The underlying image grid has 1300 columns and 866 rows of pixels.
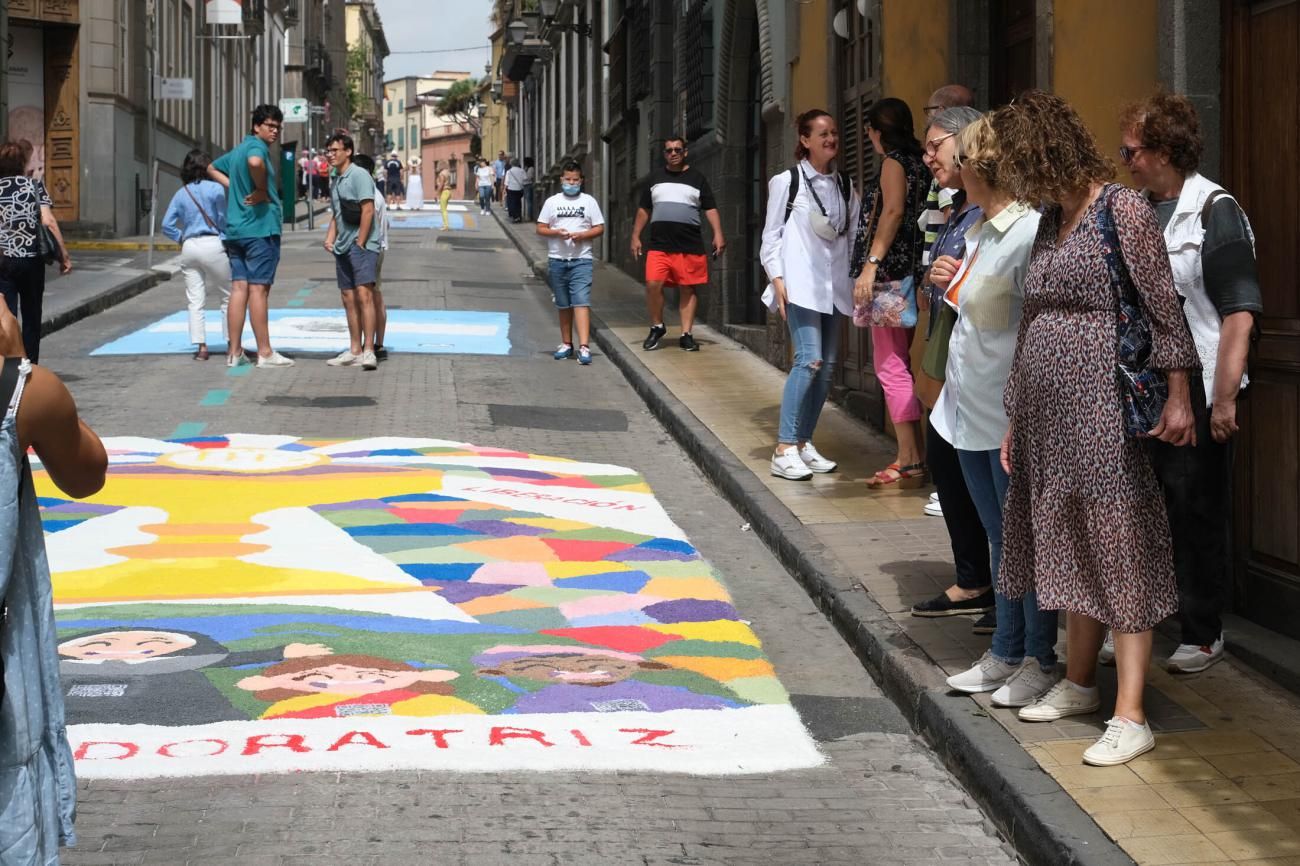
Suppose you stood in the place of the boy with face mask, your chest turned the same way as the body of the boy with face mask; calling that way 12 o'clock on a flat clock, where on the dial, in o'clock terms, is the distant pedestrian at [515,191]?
The distant pedestrian is roughly at 6 o'clock from the boy with face mask.

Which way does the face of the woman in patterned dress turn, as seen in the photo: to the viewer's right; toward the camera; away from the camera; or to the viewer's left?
to the viewer's left

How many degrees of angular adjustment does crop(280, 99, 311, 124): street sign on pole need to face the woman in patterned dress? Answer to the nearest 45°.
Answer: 0° — it already faces them

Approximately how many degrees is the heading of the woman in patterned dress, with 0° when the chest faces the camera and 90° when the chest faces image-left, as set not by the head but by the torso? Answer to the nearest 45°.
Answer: approximately 45°

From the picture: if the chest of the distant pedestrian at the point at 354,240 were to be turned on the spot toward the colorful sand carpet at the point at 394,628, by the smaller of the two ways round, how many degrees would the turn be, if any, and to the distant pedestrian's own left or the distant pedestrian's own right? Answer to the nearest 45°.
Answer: approximately 45° to the distant pedestrian's own left

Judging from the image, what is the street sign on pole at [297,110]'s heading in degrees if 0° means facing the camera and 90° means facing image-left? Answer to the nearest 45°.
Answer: approximately 0°

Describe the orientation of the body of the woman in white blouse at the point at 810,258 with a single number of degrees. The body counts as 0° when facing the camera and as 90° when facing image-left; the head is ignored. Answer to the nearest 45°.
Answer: approximately 315°

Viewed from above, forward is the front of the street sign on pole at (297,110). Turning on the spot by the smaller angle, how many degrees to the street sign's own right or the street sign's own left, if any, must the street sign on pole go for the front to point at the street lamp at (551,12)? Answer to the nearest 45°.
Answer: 0° — it already faces it

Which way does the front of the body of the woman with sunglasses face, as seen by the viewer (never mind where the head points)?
to the viewer's left
